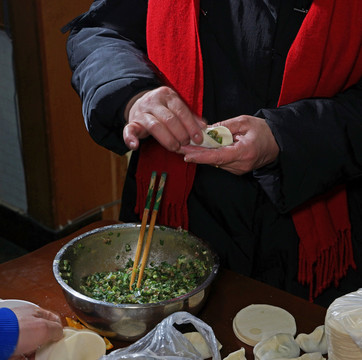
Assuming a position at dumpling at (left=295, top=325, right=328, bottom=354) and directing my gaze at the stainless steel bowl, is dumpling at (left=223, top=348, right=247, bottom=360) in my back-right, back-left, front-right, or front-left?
front-left

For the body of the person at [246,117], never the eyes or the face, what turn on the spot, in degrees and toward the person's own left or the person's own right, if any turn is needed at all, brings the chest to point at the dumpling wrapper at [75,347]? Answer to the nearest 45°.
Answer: approximately 45° to the person's own right

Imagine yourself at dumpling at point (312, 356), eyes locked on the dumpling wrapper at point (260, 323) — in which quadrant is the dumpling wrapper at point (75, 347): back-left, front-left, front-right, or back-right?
front-left

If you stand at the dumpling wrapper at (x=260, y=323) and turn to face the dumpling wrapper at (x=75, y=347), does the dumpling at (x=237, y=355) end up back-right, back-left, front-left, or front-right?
front-left

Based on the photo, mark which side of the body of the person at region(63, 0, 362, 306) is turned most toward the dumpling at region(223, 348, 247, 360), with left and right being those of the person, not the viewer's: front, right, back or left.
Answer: front

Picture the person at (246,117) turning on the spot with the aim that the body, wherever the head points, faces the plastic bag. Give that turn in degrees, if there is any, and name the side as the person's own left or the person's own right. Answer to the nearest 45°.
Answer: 0° — they already face it

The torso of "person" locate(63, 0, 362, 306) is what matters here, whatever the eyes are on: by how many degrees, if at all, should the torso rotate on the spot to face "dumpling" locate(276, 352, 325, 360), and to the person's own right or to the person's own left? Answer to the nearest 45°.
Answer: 0° — they already face it

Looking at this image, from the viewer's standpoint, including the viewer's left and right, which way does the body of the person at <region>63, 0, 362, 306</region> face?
facing the viewer
